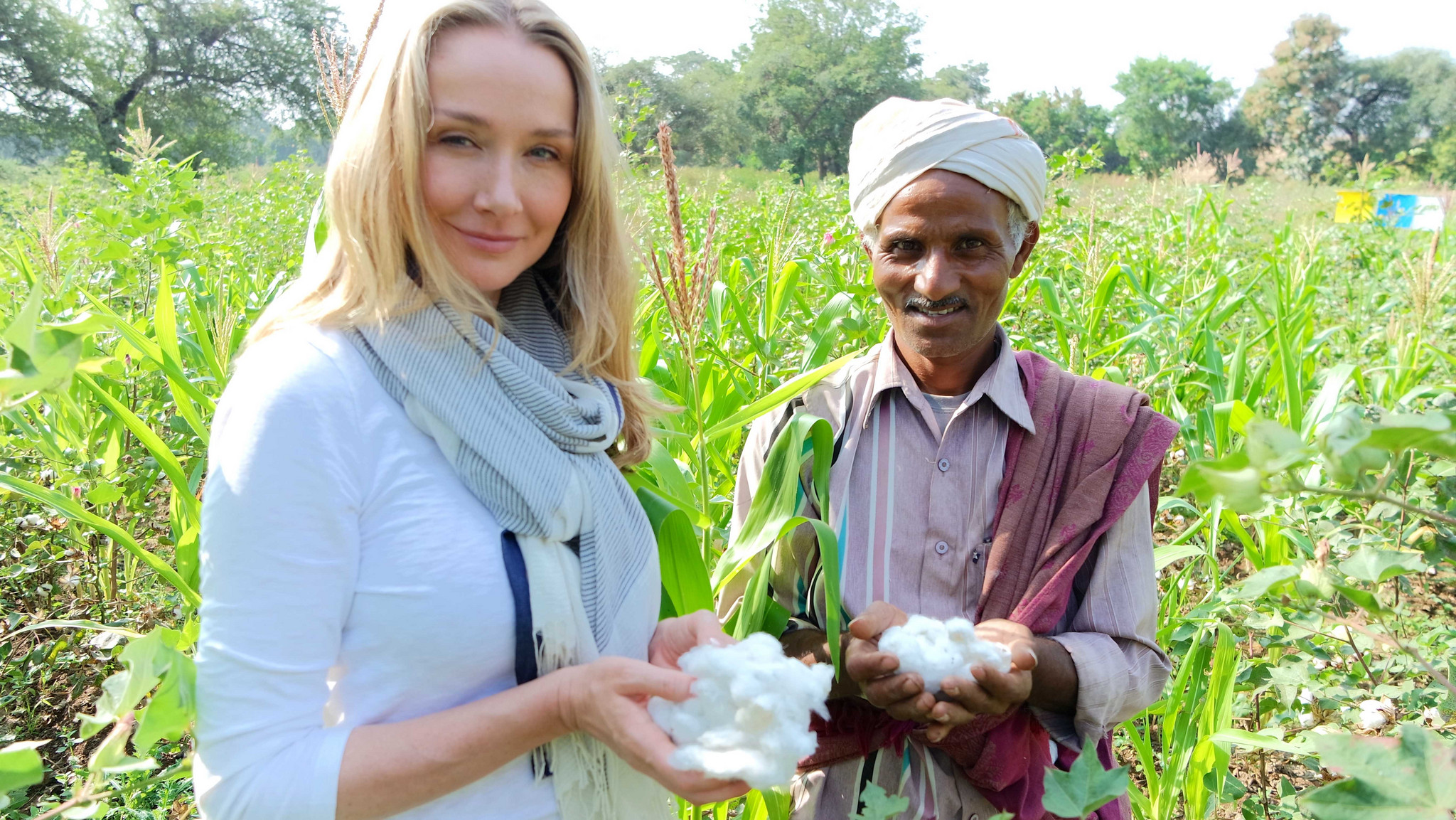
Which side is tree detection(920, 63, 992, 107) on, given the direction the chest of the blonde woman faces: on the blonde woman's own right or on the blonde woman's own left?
on the blonde woman's own left

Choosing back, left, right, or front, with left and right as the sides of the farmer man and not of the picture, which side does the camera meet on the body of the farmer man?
front

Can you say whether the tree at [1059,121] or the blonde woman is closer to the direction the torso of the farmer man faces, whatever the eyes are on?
the blonde woman

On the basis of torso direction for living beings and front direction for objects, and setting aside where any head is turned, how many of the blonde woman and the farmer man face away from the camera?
0

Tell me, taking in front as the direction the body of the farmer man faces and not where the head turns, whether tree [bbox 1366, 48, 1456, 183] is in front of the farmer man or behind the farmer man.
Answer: behind

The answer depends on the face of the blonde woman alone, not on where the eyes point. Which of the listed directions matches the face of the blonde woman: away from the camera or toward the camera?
toward the camera

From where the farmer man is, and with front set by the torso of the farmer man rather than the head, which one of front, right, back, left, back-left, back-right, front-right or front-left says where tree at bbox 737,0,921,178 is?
back

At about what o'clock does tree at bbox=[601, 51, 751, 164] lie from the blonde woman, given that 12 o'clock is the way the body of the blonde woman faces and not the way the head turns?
The tree is roughly at 8 o'clock from the blonde woman.

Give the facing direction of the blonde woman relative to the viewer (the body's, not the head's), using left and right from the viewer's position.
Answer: facing the viewer and to the right of the viewer

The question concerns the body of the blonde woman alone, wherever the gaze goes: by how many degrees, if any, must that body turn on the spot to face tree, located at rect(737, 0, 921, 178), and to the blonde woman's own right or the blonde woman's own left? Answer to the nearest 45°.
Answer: approximately 135° to the blonde woman's own left

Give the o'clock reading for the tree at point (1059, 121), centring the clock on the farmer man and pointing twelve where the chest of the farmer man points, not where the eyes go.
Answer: The tree is roughly at 6 o'clock from the farmer man.
